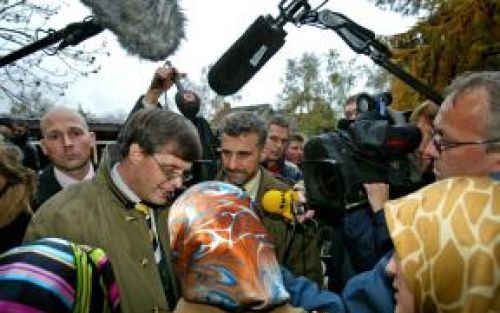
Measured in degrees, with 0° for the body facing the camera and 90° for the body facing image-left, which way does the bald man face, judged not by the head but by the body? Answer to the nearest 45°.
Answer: approximately 0°

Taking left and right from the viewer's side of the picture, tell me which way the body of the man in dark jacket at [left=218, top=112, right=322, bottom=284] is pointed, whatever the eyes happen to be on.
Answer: facing the viewer and to the left of the viewer

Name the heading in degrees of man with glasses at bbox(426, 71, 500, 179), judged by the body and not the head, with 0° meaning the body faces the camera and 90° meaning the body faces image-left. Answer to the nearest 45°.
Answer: approximately 90°

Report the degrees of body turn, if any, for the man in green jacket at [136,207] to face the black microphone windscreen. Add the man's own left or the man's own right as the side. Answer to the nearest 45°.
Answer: approximately 90° to the man's own left

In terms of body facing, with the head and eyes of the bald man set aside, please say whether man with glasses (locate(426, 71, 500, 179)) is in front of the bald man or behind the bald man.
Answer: in front

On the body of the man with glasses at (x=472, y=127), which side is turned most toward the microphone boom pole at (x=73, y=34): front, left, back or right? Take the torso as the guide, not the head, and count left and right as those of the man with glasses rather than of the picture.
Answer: front

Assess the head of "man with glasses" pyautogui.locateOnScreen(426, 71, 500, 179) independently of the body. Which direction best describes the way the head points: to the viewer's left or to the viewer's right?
to the viewer's left

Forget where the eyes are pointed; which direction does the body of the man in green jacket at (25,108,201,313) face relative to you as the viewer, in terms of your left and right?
facing the viewer and to the right of the viewer

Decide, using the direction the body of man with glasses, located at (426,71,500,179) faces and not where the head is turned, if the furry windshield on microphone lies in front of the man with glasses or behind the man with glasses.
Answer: in front

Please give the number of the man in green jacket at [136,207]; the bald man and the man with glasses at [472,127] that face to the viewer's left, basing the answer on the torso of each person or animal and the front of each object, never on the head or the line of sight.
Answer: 1

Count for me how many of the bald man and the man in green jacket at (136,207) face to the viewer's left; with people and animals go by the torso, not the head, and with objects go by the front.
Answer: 0

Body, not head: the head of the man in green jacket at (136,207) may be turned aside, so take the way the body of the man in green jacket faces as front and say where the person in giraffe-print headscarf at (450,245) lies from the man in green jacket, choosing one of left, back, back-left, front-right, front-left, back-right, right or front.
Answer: front

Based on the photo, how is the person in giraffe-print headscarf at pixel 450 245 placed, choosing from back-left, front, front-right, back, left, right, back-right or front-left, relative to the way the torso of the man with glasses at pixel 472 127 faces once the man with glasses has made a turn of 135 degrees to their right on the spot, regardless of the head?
back-right

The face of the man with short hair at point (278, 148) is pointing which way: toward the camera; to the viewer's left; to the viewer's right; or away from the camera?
toward the camera

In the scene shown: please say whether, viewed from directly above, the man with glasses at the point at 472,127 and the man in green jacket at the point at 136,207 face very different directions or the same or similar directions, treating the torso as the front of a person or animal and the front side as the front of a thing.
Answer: very different directions

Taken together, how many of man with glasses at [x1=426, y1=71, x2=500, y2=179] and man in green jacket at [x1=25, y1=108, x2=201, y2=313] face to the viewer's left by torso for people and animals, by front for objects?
1
